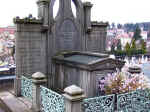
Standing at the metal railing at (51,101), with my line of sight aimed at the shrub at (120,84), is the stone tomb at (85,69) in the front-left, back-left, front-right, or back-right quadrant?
front-left

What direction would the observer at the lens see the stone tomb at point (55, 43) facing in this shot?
facing the viewer and to the right of the viewer

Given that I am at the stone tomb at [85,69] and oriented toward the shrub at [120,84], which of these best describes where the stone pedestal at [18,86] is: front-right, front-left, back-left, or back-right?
back-right

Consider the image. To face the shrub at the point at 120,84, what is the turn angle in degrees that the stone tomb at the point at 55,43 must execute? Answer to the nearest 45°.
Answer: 0° — it already faces it

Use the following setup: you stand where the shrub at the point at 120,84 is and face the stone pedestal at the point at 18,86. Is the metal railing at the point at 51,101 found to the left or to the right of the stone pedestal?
left

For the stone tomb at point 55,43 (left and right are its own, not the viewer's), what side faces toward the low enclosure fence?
front

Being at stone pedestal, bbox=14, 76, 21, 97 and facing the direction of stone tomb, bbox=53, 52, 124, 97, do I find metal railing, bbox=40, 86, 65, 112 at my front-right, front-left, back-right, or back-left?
front-right

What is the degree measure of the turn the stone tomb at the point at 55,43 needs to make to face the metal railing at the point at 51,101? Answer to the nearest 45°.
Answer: approximately 45° to its right
